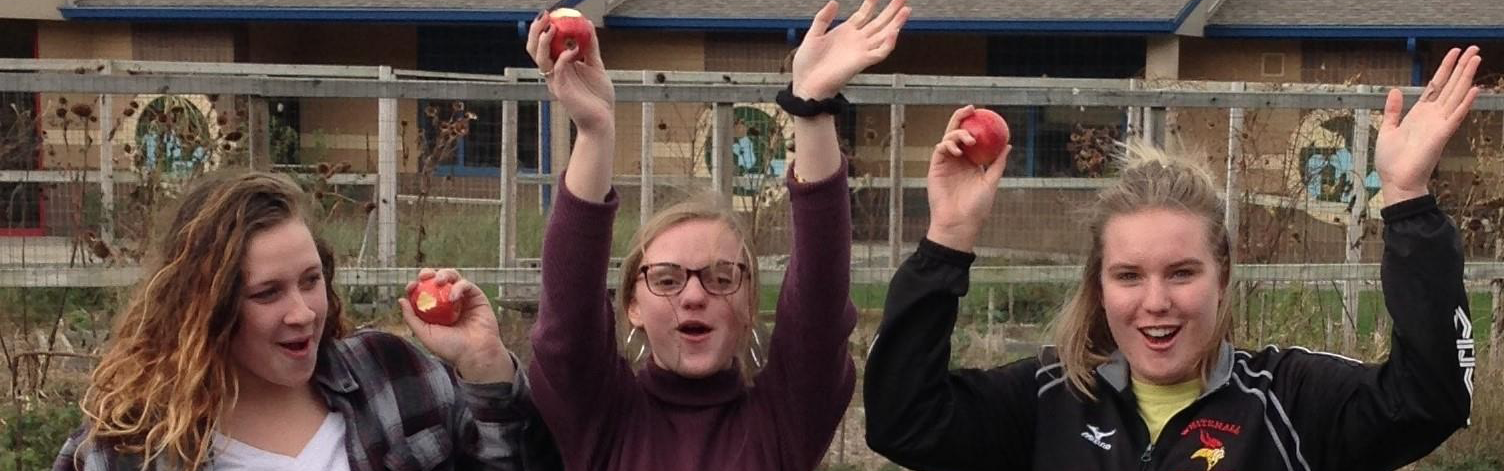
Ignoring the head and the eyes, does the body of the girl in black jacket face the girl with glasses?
no

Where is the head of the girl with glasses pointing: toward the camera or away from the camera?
toward the camera

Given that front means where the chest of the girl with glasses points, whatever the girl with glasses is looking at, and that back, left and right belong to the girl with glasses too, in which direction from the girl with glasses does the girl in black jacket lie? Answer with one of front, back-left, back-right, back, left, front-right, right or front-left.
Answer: left

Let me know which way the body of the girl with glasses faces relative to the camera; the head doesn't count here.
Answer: toward the camera

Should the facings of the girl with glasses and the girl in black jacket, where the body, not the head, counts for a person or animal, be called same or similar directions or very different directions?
same or similar directions

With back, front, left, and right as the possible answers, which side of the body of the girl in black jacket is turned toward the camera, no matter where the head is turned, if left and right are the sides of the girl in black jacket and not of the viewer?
front

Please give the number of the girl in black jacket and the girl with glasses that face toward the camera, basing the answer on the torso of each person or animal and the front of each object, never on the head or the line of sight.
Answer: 2

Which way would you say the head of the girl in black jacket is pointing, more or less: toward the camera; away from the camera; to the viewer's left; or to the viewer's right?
toward the camera
